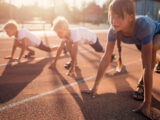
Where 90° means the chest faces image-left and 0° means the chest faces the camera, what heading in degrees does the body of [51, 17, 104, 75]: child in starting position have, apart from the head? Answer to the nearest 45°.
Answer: approximately 45°

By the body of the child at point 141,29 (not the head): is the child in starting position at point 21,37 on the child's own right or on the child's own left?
on the child's own right

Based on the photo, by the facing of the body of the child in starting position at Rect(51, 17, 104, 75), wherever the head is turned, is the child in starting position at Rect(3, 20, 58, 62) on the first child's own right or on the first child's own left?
on the first child's own right

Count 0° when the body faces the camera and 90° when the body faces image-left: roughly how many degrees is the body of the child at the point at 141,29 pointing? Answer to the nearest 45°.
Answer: approximately 45°
